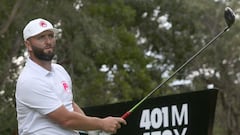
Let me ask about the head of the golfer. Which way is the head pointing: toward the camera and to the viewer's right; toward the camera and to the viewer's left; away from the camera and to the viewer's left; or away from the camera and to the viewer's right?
toward the camera and to the viewer's right

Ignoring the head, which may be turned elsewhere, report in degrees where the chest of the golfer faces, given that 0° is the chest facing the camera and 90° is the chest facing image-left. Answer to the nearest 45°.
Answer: approximately 315°
